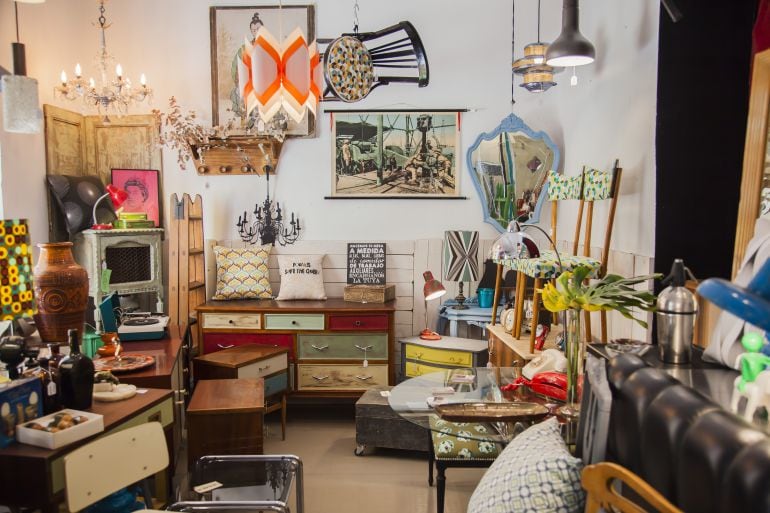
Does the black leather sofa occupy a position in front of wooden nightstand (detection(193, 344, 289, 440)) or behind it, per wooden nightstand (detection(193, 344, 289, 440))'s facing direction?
in front

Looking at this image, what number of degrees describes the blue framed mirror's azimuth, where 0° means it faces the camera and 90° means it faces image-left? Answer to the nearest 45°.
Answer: approximately 0°

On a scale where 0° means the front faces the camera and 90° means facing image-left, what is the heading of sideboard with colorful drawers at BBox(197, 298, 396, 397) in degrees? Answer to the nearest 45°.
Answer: approximately 0°

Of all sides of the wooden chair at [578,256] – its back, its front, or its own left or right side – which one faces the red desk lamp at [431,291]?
right
